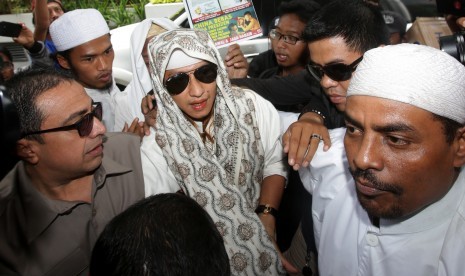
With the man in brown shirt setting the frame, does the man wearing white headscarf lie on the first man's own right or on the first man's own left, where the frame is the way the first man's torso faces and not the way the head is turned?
on the first man's own left

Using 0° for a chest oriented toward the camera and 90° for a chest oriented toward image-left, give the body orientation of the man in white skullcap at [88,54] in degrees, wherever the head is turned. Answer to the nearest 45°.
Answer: approximately 315°

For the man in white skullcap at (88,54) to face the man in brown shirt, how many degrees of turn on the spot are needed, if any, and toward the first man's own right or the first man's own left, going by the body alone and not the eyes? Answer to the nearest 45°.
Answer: approximately 45° to the first man's own right

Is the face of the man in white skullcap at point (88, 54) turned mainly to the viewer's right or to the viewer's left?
to the viewer's right

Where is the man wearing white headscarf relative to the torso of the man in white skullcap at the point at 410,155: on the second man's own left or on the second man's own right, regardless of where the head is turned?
on the second man's own right

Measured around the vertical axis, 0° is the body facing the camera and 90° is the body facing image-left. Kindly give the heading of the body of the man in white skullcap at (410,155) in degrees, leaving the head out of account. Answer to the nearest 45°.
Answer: approximately 45°
